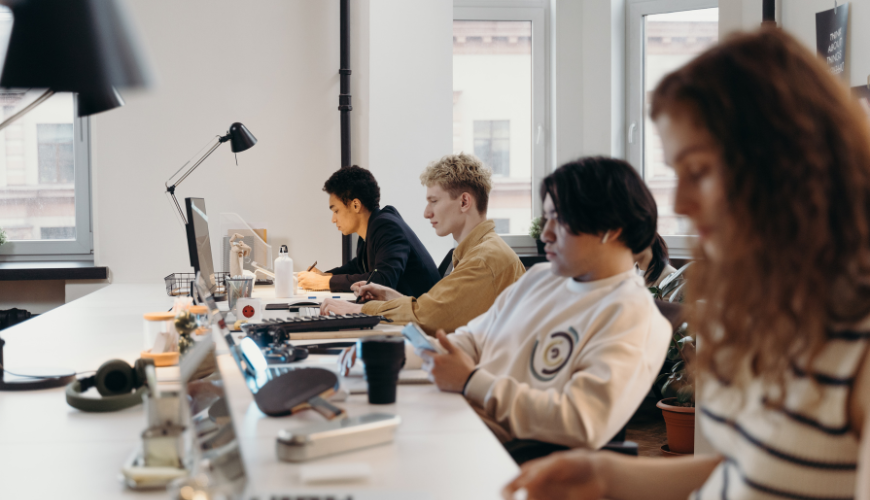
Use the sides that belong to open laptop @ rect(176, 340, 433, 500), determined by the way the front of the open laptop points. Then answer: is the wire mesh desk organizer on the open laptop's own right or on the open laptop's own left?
on the open laptop's own left

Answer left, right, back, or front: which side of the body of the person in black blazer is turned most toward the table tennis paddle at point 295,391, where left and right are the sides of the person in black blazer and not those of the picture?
left

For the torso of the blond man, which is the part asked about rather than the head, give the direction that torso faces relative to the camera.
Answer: to the viewer's left

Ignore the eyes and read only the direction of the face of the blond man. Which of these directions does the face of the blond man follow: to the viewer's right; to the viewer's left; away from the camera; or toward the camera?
to the viewer's left

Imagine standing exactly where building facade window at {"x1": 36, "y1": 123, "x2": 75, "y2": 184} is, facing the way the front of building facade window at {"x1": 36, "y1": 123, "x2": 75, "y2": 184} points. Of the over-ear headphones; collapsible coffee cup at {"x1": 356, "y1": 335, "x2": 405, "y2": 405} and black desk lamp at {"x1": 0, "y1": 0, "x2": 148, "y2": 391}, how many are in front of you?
3

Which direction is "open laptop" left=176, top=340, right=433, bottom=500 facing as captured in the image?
to the viewer's right

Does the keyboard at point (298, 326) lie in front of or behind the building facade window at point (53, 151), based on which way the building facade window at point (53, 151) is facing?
in front

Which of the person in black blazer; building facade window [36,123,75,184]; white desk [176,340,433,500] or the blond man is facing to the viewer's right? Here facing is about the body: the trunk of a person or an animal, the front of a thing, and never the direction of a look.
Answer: the white desk

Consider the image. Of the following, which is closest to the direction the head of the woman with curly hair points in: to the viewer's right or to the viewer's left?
to the viewer's left

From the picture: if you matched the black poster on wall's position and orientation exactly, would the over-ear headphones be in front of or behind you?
in front

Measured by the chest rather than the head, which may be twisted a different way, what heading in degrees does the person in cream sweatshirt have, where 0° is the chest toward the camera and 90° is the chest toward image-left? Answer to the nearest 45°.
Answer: approximately 45°

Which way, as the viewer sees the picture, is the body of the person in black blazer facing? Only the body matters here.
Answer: to the viewer's left

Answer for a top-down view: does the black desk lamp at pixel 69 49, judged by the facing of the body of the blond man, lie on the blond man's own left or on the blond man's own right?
on the blond man's own left

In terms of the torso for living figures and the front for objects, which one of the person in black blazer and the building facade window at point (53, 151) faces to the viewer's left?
the person in black blazer
